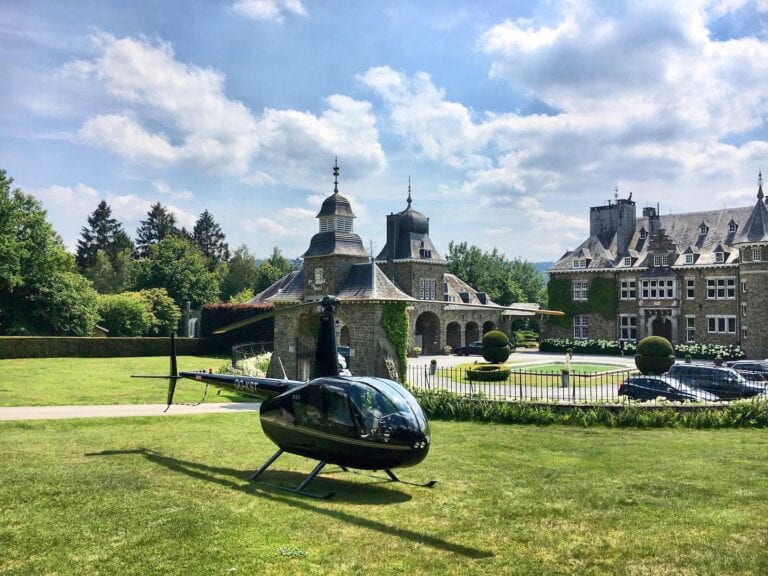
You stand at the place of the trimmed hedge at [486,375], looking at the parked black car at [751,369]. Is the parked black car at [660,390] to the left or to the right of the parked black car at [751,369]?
right

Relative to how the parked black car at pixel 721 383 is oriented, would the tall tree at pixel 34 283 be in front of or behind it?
behind

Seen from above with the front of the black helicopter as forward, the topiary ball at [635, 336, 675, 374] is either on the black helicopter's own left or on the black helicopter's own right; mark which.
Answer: on the black helicopter's own left

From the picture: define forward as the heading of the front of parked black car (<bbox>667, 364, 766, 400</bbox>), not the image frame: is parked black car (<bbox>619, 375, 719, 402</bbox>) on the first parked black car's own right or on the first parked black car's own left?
on the first parked black car's own right
